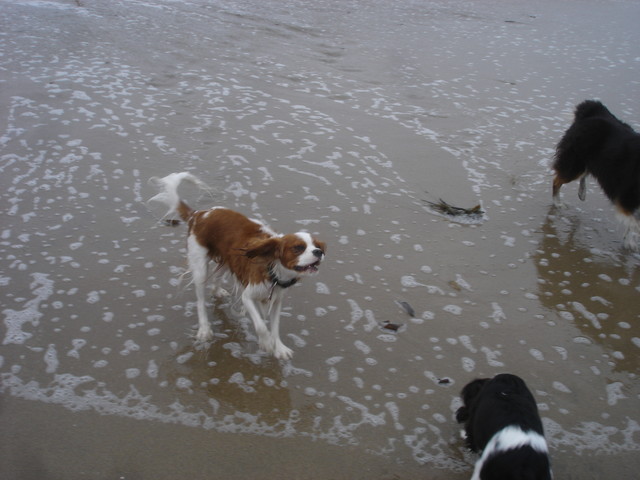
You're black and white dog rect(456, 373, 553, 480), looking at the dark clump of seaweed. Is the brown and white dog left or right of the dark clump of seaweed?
left

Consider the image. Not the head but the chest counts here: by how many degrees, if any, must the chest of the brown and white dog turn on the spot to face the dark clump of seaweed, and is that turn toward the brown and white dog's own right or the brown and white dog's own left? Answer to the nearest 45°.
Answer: approximately 90° to the brown and white dog's own left

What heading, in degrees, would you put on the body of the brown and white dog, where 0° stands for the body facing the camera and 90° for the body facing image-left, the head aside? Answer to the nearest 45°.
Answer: approximately 315°

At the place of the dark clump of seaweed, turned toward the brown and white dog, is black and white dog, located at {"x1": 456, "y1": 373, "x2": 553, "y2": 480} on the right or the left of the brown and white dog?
left

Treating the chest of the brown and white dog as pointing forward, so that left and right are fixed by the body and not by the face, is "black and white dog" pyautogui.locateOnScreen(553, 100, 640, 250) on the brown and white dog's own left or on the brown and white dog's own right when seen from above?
on the brown and white dog's own left

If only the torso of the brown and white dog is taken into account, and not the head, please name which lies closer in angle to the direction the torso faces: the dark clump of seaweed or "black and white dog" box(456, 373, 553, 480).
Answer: the black and white dog

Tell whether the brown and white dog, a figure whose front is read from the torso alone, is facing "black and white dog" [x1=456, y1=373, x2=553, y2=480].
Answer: yes
